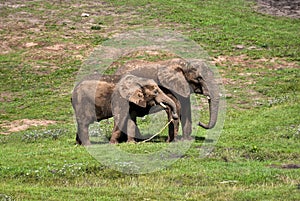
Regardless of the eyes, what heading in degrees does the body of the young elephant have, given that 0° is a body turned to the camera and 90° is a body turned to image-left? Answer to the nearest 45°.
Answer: approximately 270°

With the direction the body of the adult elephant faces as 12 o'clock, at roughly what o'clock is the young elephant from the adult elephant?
The young elephant is roughly at 5 o'clock from the adult elephant.

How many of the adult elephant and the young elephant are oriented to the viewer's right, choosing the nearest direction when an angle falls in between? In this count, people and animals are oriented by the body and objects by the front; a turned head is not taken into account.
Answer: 2

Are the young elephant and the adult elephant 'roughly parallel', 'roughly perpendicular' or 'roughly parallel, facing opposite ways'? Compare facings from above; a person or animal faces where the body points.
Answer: roughly parallel

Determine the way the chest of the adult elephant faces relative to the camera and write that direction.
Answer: to the viewer's right
